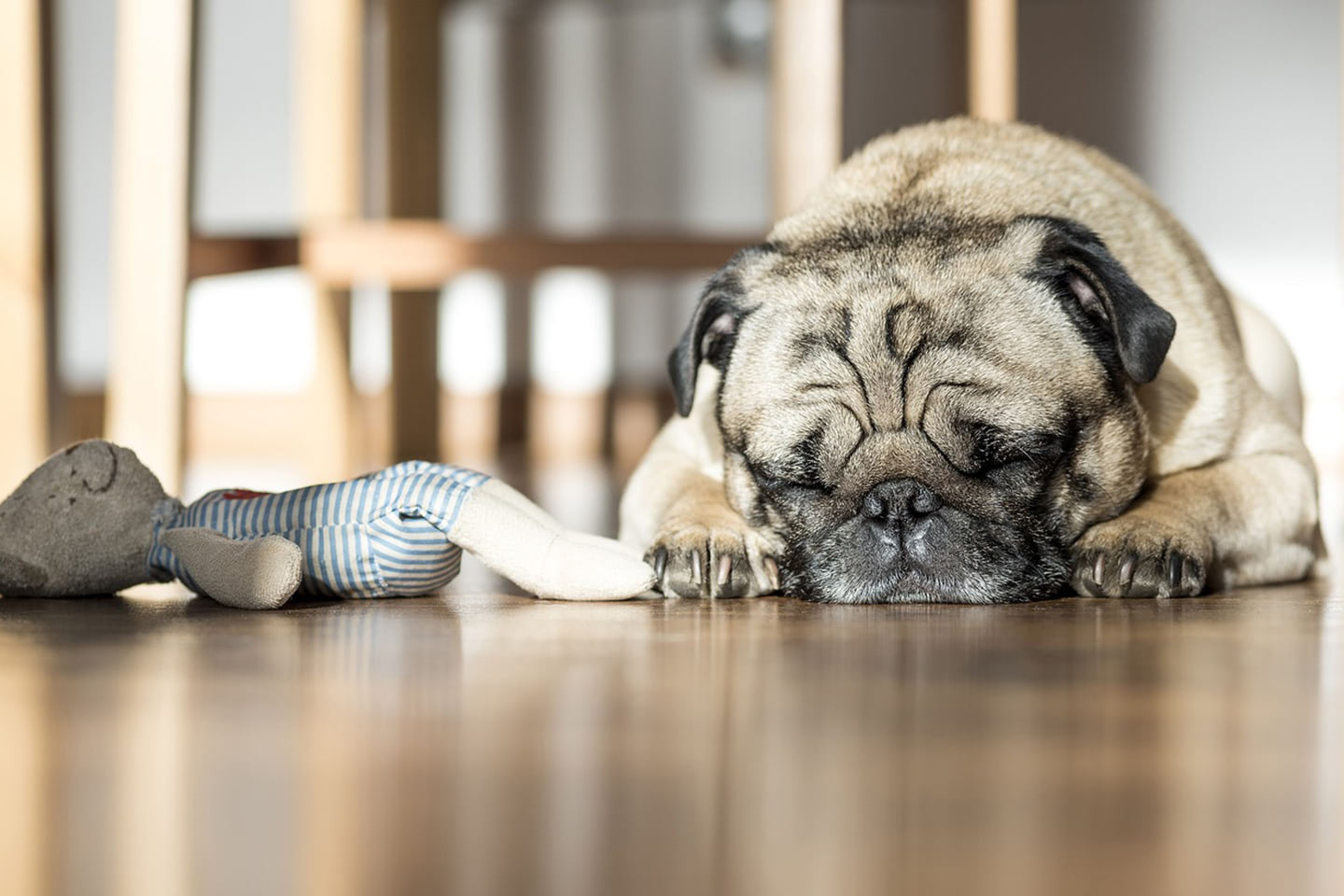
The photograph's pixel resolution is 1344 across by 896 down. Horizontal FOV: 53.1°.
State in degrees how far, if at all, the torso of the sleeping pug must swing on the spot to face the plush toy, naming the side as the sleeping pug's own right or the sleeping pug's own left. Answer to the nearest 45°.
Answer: approximately 90° to the sleeping pug's own right

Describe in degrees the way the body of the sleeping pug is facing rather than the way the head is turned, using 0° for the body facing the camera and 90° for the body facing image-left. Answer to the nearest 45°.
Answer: approximately 0°
